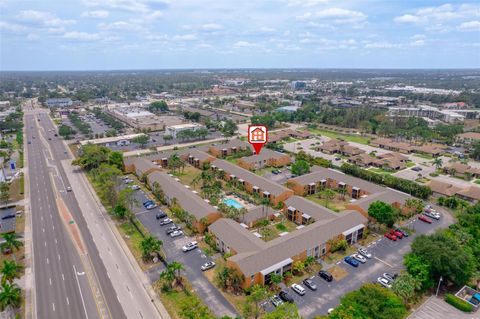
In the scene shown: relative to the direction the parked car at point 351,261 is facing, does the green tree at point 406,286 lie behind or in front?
behind

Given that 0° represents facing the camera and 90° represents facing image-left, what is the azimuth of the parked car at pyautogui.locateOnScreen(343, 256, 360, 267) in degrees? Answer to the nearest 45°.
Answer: approximately 135°

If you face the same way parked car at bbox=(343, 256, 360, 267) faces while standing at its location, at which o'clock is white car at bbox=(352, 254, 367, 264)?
The white car is roughly at 3 o'clock from the parked car.

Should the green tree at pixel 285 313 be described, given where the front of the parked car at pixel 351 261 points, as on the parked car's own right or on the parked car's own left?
on the parked car's own left

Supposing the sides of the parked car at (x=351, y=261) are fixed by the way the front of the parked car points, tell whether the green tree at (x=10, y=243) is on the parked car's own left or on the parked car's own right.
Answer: on the parked car's own left

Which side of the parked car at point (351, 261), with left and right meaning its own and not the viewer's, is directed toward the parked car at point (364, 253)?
right

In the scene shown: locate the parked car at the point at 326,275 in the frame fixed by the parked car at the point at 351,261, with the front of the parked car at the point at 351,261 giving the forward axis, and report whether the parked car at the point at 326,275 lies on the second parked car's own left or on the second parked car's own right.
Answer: on the second parked car's own left

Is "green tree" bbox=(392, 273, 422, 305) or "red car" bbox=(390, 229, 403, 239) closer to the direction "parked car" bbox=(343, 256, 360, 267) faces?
the red car

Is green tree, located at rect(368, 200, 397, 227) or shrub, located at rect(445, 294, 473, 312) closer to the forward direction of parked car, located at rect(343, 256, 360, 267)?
the green tree

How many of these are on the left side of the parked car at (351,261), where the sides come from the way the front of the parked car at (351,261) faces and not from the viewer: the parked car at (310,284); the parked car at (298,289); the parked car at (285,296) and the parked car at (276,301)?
4
